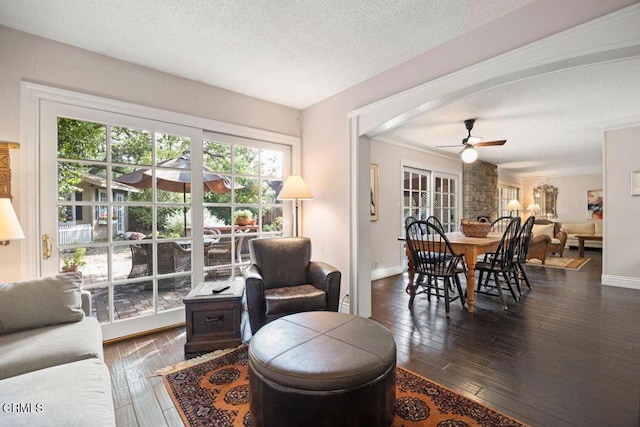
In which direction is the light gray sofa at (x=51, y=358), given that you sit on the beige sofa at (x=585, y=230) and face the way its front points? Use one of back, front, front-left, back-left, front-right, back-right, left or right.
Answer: front

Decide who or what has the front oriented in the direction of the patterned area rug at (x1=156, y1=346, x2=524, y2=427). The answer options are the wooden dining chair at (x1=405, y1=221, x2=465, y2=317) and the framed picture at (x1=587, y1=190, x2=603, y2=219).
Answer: the framed picture

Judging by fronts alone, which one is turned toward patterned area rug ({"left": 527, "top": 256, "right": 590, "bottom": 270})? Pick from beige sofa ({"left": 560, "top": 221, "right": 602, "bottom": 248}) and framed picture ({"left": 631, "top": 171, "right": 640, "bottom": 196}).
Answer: the beige sofa

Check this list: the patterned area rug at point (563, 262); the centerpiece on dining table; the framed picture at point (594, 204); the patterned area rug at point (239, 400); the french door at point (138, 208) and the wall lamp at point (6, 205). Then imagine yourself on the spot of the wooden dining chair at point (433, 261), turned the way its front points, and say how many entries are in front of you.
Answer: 3

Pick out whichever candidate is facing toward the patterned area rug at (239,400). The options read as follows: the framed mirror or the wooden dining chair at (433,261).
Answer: the framed mirror

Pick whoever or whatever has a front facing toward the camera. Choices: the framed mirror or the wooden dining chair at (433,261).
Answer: the framed mirror

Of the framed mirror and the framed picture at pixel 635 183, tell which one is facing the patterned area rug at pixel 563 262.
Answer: the framed mirror

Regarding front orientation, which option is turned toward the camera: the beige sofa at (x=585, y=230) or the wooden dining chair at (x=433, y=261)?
the beige sofa

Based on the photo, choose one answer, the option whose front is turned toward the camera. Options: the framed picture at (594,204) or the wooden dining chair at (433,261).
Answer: the framed picture

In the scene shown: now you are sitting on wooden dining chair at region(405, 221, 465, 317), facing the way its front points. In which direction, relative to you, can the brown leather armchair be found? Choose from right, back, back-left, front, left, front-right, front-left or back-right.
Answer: back

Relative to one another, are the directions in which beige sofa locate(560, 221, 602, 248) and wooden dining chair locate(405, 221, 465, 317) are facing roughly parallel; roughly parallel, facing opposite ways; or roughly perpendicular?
roughly parallel, facing opposite ways

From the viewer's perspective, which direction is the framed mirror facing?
toward the camera

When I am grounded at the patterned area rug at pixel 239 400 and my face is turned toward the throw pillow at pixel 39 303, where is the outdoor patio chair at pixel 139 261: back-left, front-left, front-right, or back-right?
front-right

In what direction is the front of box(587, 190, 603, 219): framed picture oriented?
toward the camera

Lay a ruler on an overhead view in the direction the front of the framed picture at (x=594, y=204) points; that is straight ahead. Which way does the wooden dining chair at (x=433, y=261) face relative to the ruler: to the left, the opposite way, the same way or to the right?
the opposite way
